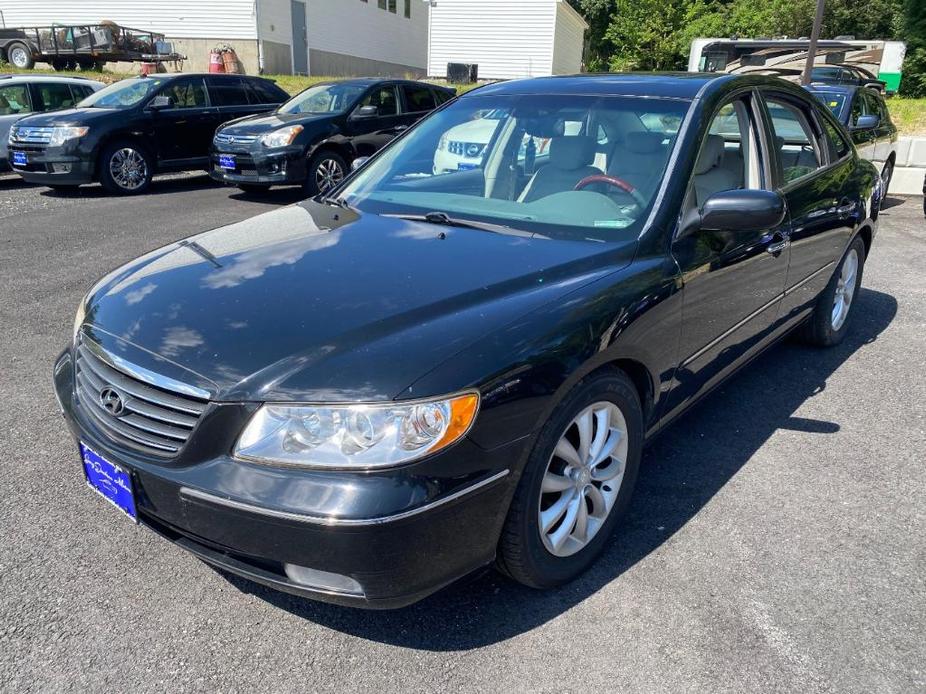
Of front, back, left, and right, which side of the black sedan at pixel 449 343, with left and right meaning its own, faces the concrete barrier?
back

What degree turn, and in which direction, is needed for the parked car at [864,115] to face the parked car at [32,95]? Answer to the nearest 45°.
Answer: approximately 45° to its right

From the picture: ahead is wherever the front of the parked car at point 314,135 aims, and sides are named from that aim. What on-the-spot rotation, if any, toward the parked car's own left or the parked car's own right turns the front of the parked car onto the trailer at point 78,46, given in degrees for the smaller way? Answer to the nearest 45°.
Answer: approximately 90° to the parked car's own right

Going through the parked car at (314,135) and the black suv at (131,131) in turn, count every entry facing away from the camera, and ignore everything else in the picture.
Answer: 0

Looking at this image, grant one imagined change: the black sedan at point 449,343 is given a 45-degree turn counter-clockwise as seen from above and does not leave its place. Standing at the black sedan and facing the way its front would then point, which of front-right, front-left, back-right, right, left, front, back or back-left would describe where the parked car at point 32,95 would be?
back-right

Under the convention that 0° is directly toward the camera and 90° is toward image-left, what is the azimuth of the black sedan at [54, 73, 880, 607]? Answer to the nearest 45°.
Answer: approximately 45°

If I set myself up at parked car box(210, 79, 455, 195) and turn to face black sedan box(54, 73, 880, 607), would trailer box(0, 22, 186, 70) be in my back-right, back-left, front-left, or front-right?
back-right

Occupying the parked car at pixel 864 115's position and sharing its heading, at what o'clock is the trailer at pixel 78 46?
The trailer is roughly at 2 o'clock from the parked car.

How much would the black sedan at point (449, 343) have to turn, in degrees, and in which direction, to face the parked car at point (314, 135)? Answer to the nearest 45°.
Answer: approximately 135° to its right

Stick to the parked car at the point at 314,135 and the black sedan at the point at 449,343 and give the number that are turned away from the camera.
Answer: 0

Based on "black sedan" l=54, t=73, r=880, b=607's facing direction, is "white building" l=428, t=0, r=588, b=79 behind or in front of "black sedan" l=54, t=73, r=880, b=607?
behind
